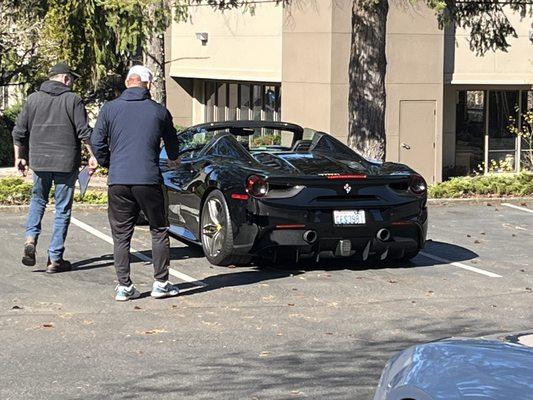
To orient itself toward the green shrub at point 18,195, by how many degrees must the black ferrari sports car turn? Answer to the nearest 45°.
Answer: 0° — it already faces it

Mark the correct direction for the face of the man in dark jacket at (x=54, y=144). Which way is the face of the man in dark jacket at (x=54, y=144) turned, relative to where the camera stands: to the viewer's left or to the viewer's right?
to the viewer's right

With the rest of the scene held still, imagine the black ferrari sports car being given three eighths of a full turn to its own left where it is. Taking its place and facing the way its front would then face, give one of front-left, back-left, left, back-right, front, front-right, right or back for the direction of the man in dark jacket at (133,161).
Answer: front-right

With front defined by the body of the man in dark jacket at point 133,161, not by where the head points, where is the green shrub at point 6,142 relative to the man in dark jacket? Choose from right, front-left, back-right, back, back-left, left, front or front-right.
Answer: front

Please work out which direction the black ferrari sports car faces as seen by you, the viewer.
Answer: facing away from the viewer and to the left of the viewer

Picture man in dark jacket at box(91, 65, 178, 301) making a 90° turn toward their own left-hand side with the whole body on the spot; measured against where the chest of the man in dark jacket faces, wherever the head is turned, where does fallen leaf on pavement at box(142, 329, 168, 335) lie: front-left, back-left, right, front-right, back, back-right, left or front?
left

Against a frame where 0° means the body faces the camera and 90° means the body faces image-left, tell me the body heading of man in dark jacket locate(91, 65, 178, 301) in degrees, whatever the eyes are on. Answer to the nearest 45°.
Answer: approximately 180°
